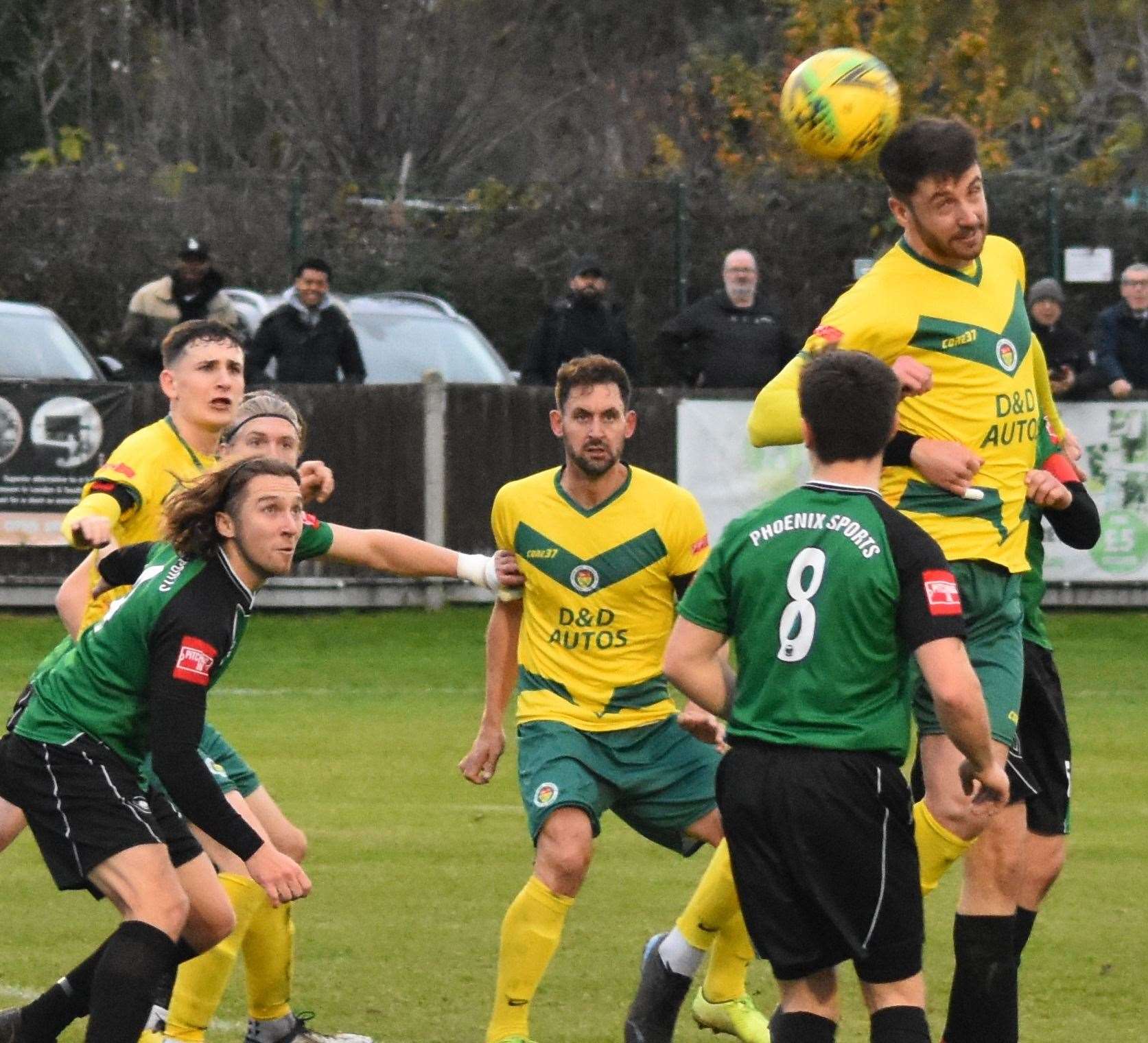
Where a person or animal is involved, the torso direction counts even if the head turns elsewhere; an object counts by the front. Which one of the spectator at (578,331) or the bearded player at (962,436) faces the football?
the spectator

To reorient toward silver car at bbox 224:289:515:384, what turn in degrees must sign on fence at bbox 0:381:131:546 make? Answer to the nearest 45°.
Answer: approximately 135° to its left

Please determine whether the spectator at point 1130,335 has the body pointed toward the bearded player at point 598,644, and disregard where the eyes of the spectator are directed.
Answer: yes

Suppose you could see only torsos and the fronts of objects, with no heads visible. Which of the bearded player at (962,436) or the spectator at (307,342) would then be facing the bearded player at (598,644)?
the spectator

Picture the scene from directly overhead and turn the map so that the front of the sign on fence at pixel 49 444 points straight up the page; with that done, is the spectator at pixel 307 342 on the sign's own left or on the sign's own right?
on the sign's own left

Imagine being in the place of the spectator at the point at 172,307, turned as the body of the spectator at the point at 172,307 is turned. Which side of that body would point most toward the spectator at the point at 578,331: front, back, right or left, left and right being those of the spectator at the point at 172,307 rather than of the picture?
left

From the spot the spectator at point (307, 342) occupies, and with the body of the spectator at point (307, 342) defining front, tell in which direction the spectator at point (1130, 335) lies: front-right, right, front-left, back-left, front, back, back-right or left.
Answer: left

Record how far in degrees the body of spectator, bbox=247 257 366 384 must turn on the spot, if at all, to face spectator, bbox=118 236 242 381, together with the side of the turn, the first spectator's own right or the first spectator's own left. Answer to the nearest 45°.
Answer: approximately 90° to the first spectator's own right

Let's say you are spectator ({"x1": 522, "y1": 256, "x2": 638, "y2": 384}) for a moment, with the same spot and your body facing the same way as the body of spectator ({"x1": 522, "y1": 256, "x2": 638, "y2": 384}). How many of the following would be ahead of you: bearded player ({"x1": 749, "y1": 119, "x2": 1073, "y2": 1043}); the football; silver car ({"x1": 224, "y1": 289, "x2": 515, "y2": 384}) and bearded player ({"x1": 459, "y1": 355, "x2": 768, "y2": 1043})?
3
